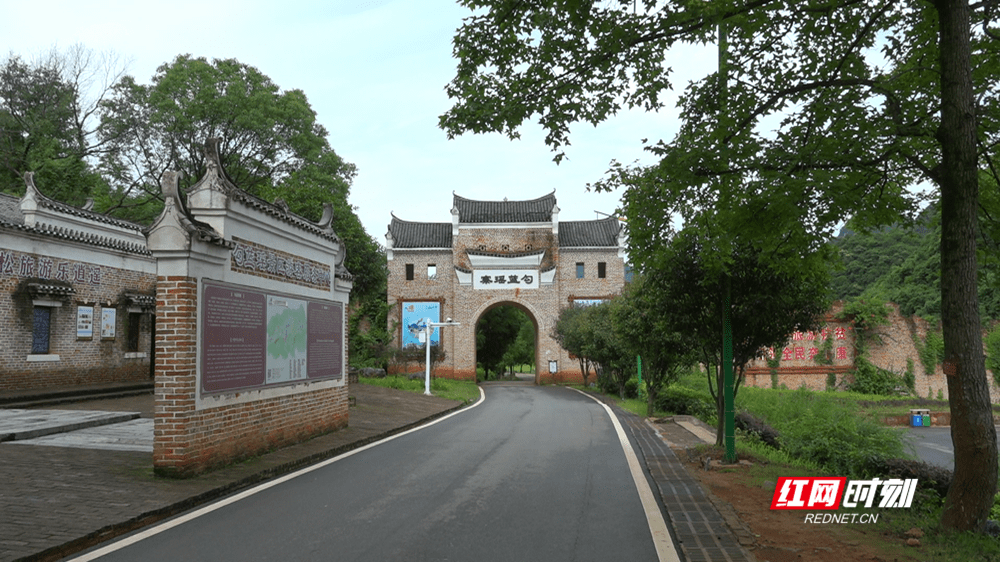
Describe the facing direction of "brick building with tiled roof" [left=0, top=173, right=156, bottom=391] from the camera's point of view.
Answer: facing the viewer and to the right of the viewer

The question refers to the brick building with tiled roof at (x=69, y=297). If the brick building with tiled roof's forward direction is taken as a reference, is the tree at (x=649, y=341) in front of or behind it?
in front

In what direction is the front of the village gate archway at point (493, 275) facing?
toward the camera

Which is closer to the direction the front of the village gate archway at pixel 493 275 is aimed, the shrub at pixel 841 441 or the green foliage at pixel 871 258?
the shrub

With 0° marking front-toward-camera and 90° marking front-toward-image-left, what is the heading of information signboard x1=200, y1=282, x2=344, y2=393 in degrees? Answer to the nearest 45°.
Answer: approximately 315°

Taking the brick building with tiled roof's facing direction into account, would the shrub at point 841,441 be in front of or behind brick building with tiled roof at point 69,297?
in front

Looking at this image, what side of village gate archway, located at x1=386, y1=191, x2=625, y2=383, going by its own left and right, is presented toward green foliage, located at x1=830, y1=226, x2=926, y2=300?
left

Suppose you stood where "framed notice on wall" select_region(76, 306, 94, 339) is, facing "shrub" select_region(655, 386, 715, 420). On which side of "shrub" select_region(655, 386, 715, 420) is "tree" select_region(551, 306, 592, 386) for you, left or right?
left

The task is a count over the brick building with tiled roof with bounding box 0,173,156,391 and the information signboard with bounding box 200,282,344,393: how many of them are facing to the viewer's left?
0

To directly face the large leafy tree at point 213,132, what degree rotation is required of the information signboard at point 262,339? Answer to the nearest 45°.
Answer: approximately 135° to its left

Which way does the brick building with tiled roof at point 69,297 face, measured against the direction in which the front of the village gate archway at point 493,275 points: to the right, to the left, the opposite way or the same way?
to the left
